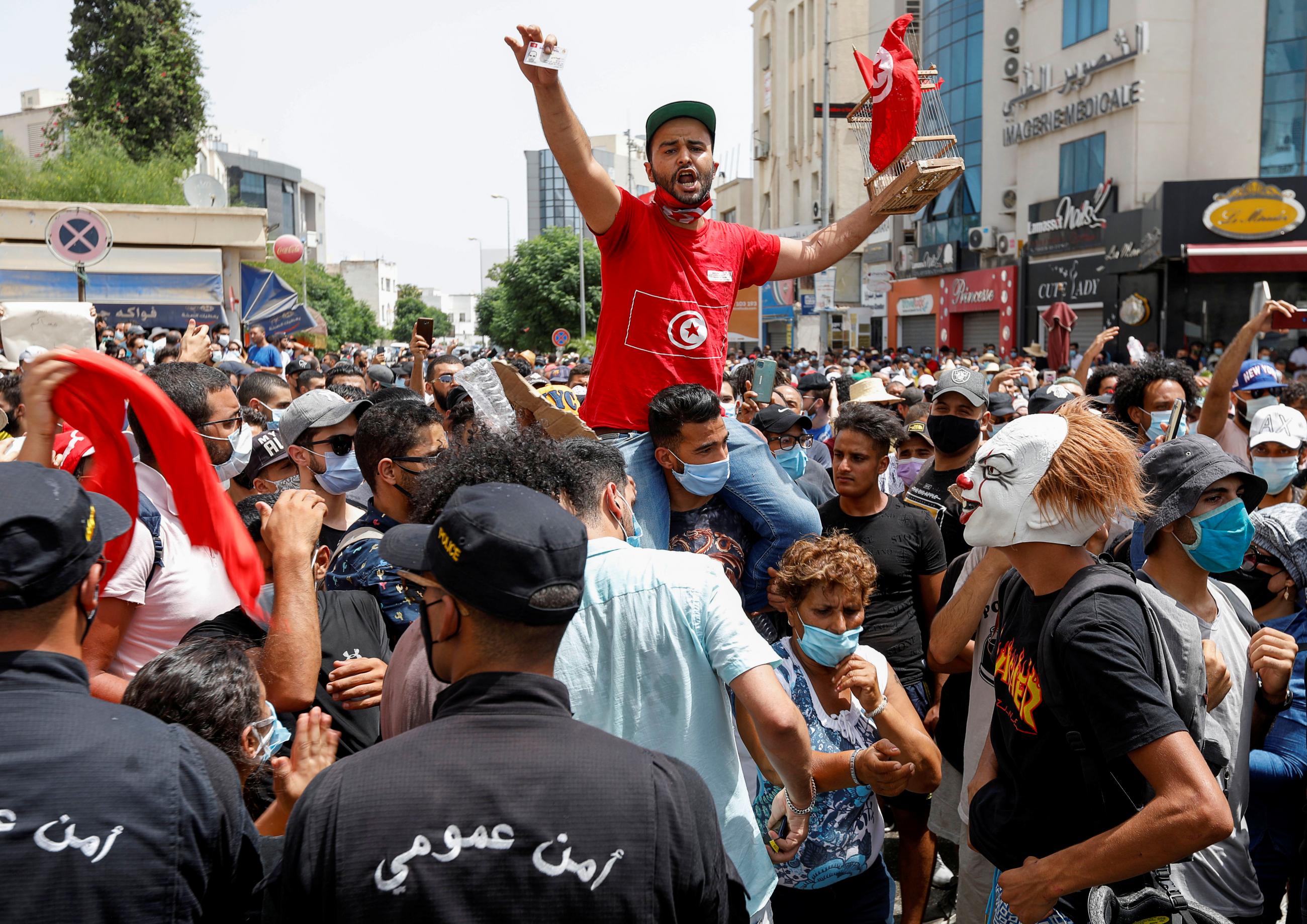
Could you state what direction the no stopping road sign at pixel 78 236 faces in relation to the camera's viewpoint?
facing the viewer

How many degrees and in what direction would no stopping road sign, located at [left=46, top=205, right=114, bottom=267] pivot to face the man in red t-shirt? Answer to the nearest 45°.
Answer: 0° — it already faces them

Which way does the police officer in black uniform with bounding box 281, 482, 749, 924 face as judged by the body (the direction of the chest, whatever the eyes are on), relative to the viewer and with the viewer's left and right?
facing away from the viewer

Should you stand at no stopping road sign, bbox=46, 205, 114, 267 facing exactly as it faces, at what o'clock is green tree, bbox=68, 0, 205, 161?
The green tree is roughly at 6 o'clock from the no stopping road sign.

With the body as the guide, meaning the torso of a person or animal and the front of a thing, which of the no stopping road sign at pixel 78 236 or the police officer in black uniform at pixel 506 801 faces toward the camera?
the no stopping road sign

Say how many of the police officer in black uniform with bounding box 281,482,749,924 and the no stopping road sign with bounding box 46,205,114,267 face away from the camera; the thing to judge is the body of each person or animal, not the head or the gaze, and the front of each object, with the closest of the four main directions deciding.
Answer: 1

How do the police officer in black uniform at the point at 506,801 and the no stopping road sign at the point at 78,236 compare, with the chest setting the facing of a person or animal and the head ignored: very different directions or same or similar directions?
very different directions

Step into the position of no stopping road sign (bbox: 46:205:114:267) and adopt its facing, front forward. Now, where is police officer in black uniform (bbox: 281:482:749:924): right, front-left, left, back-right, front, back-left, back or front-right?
front

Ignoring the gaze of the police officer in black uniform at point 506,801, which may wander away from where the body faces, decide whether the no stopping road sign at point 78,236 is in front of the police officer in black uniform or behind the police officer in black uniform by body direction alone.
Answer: in front

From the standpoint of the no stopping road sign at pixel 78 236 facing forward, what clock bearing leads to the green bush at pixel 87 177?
The green bush is roughly at 6 o'clock from the no stopping road sign.

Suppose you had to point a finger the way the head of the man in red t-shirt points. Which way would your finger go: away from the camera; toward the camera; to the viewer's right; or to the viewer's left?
toward the camera

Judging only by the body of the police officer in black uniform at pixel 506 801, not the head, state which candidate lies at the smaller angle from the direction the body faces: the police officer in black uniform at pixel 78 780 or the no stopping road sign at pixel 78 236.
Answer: the no stopping road sign

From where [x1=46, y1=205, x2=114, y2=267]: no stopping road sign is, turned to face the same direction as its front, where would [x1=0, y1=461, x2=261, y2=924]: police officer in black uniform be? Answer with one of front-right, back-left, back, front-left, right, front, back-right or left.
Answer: front

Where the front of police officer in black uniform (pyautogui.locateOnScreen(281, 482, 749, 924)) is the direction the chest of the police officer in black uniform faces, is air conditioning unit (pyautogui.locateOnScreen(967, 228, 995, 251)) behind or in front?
in front
